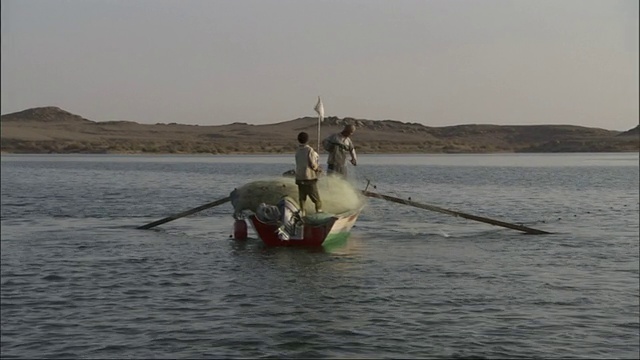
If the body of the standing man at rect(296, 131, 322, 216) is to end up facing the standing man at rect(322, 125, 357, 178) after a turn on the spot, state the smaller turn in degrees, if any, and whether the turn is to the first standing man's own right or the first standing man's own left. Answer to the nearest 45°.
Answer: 0° — they already face them

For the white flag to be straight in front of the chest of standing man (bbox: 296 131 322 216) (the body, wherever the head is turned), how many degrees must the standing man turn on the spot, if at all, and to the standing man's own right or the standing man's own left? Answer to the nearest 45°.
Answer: approximately 45° to the standing man's own left

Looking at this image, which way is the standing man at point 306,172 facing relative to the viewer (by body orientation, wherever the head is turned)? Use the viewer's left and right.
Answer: facing away from the viewer and to the right of the viewer
